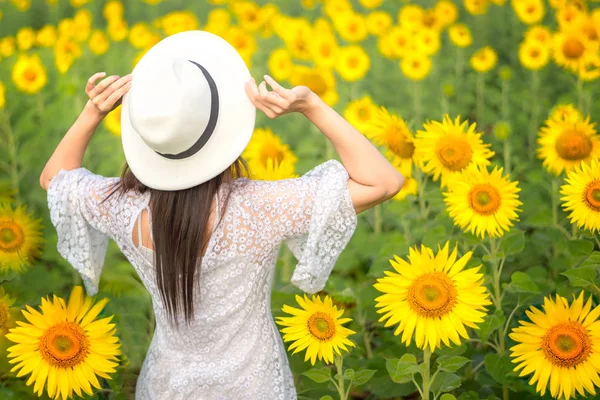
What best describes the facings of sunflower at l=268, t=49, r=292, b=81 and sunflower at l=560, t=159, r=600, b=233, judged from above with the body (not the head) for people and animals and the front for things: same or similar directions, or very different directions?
same or similar directions

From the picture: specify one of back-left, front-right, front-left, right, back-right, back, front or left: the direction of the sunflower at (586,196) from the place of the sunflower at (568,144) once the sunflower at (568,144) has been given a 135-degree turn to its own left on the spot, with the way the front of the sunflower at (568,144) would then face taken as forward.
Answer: back-right

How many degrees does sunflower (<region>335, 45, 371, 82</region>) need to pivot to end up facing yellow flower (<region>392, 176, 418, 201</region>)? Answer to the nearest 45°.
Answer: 0° — it already faces it

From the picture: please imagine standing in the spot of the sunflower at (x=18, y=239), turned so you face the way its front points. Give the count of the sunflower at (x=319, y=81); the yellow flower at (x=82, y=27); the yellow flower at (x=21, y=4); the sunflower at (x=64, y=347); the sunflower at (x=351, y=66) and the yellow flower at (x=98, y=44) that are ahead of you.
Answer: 1

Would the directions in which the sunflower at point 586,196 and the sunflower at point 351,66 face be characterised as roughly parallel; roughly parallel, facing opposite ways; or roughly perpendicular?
roughly parallel

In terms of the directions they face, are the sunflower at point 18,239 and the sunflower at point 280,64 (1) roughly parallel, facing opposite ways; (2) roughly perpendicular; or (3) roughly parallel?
roughly parallel

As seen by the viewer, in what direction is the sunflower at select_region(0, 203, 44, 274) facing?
toward the camera

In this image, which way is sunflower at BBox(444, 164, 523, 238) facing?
toward the camera

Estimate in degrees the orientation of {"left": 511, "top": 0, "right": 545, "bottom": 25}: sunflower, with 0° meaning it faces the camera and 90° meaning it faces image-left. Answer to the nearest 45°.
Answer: approximately 0°

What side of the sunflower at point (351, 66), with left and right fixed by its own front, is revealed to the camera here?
front

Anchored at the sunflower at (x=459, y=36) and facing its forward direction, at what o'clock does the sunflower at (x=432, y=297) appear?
the sunflower at (x=432, y=297) is roughly at 12 o'clock from the sunflower at (x=459, y=36).

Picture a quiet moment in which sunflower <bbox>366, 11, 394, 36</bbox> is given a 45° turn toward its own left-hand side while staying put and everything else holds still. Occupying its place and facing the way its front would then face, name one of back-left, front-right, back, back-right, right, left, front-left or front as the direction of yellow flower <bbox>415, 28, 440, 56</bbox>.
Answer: front

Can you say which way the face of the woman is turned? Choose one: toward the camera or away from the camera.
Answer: away from the camera

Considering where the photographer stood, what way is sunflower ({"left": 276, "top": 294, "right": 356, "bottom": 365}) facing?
facing the viewer
